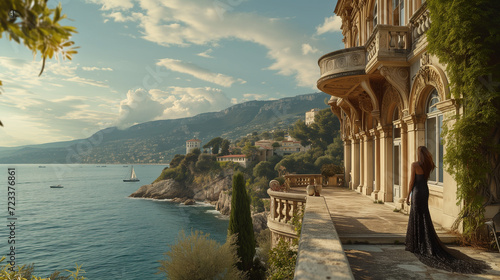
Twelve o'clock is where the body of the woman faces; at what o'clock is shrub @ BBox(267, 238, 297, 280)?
The shrub is roughly at 11 o'clock from the woman.

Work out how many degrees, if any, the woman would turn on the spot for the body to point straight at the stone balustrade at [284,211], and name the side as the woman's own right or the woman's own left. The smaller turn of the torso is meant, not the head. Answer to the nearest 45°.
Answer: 0° — they already face it

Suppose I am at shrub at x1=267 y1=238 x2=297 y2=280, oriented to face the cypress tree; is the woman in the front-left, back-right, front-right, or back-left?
back-right

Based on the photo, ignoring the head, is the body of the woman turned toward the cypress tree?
yes

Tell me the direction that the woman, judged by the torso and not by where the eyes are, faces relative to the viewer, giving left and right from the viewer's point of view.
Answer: facing away from the viewer and to the left of the viewer

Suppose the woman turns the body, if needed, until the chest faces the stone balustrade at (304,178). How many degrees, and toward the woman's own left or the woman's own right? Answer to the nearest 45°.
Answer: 0° — they already face it
